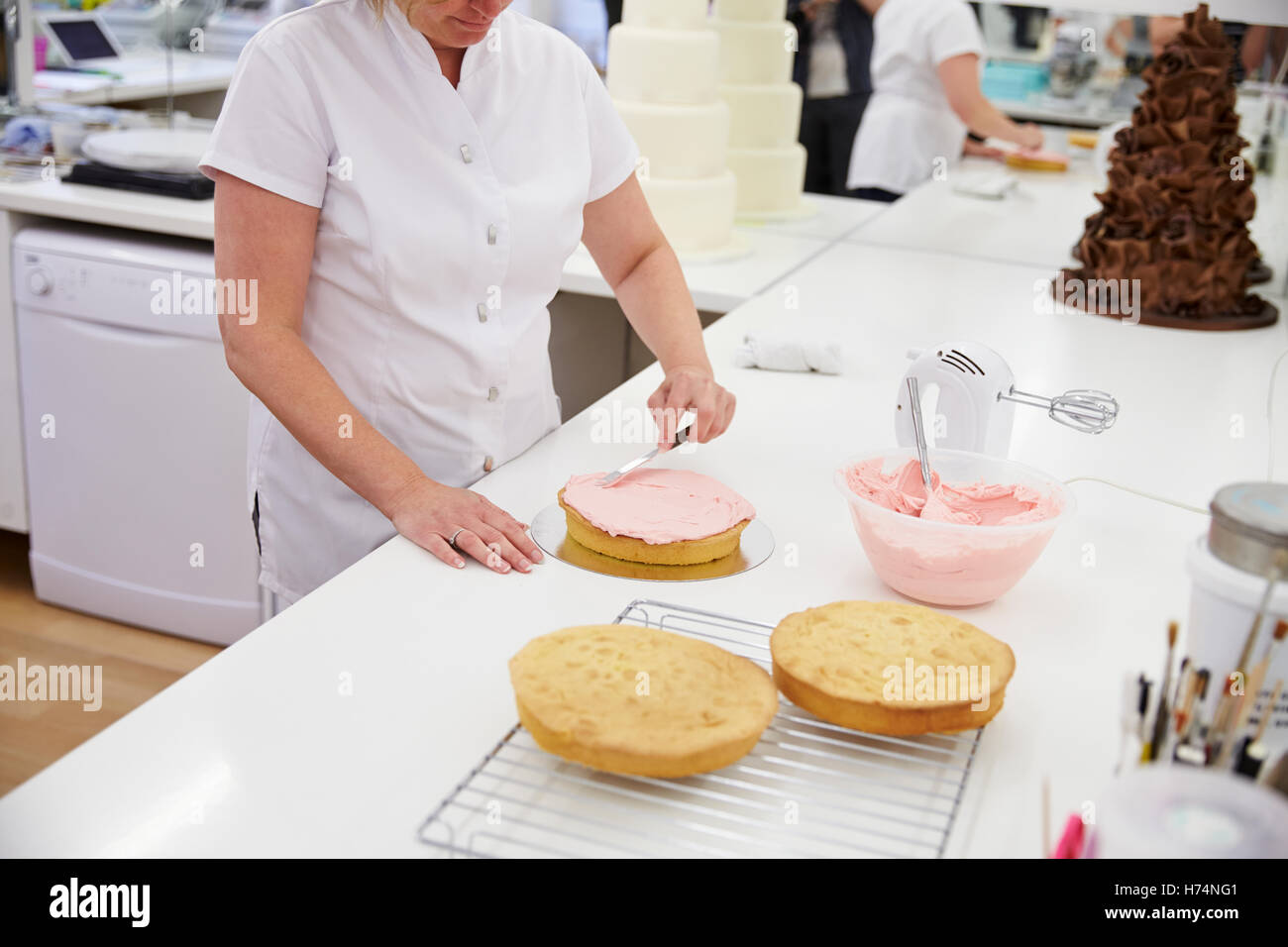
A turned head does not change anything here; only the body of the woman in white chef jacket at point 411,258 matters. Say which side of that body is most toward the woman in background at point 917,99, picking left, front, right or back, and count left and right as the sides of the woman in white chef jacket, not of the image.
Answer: left

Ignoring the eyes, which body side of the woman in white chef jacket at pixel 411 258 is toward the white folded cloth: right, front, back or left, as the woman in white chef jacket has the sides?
left

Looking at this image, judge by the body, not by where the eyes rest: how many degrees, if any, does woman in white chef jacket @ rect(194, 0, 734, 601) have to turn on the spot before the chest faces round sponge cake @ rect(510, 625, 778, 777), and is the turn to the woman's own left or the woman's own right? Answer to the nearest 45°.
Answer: approximately 45° to the woman's own right
